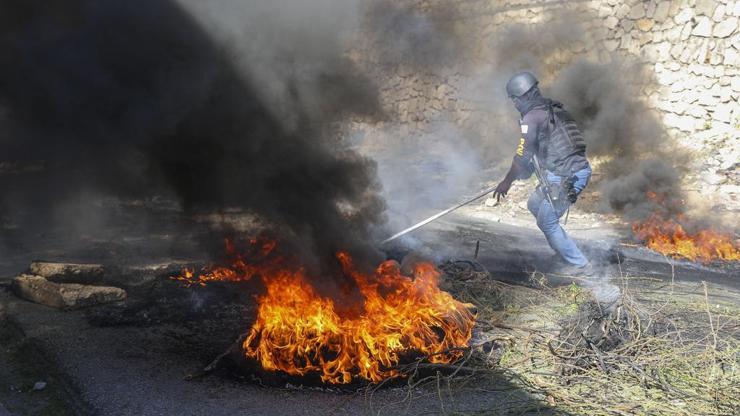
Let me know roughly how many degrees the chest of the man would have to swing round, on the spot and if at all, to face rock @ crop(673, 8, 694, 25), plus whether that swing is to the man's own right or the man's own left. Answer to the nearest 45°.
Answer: approximately 135° to the man's own right

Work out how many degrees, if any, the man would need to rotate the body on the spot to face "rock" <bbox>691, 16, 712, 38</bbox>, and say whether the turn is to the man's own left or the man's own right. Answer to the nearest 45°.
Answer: approximately 135° to the man's own right

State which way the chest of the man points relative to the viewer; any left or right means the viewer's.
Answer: facing to the left of the viewer

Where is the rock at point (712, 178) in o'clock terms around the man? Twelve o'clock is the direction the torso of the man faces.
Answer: The rock is roughly at 4 o'clock from the man.

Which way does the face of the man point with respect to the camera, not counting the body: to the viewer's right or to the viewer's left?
to the viewer's left

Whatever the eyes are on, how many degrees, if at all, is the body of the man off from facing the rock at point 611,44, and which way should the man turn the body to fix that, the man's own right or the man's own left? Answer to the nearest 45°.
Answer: approximately 90° to the man's own right

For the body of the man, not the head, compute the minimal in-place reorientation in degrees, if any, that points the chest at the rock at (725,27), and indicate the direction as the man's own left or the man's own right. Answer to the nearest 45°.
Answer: approximately 135° to the man's own right
